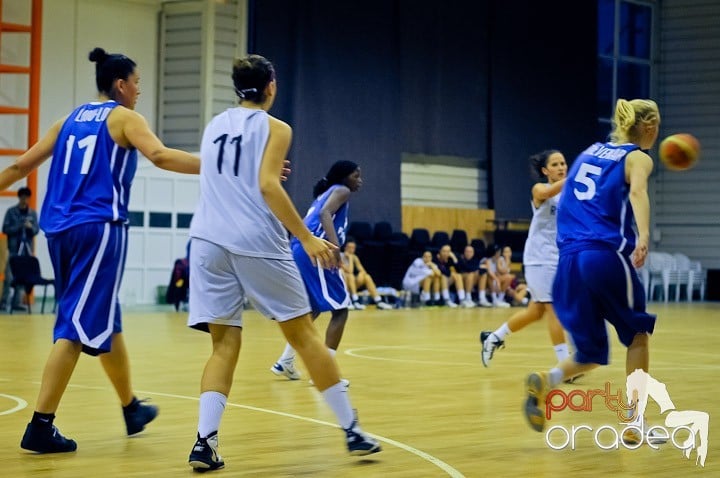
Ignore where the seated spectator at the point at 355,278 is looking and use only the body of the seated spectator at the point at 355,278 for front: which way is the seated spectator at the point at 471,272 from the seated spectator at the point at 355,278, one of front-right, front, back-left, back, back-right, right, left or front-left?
left

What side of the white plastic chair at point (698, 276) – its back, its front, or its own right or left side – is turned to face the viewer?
front

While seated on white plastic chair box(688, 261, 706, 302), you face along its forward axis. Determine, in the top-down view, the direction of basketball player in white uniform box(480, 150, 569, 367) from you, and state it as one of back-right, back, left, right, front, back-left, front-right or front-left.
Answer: front

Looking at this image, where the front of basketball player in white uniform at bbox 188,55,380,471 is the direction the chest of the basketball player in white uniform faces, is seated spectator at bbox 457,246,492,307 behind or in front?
in front

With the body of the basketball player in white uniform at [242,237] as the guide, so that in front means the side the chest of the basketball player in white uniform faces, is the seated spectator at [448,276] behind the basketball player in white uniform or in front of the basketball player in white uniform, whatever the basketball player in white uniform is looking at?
in front

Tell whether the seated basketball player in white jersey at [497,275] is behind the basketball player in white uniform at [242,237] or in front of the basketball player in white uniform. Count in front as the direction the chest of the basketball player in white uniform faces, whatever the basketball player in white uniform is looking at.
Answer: in front

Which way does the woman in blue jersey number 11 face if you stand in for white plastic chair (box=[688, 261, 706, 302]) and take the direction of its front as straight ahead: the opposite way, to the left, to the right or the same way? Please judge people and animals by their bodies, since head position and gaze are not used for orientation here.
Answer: the opposite way

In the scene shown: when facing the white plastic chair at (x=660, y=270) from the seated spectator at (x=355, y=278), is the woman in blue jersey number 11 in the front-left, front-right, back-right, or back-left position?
back-right

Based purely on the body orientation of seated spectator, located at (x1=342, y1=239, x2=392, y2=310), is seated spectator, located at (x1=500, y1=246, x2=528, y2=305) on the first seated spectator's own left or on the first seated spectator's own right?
on the first seated spectator's own left

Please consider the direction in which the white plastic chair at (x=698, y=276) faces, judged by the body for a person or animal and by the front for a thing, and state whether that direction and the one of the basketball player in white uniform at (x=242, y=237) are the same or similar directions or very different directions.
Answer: very different directions

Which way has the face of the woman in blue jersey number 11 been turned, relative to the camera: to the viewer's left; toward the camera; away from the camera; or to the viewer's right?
to the viewer's right

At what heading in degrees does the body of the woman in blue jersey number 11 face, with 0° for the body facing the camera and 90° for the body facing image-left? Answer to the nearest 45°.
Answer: approximately 225°
